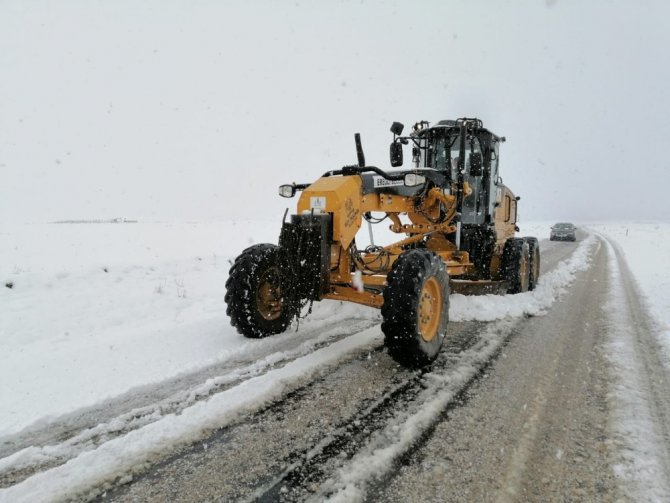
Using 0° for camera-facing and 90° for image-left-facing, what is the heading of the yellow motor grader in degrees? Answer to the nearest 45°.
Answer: approximately 45°
